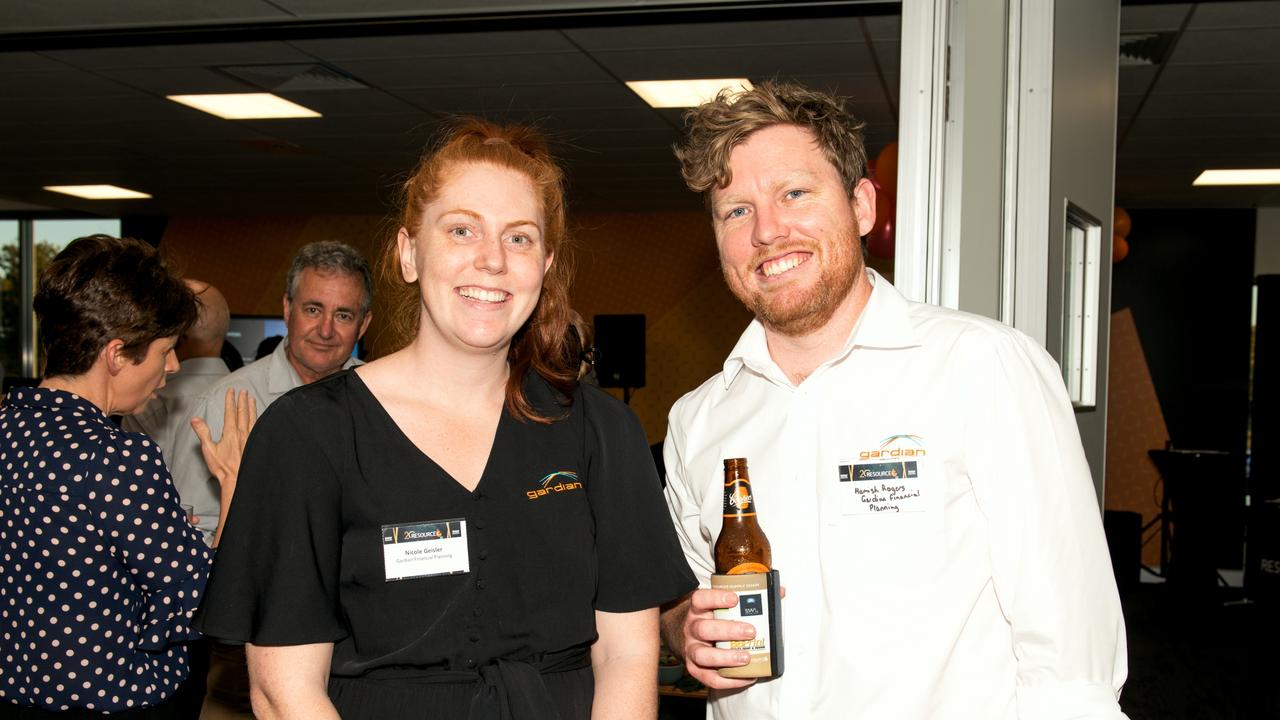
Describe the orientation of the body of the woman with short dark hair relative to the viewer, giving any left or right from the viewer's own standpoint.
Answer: facing away from the viewer and to the right of the viewer

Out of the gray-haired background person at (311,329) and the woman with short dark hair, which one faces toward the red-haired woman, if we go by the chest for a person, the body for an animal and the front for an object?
the gray-haired background person

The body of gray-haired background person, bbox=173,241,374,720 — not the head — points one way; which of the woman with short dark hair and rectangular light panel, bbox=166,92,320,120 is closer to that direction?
the woman with short dark hair

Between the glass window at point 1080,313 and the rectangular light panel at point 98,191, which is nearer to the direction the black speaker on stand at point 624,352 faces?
the glass window

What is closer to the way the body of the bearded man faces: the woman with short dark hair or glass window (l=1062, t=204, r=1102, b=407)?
the woman with short dark hair

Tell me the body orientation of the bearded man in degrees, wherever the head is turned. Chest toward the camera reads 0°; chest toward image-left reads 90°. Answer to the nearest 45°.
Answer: approximately 45°

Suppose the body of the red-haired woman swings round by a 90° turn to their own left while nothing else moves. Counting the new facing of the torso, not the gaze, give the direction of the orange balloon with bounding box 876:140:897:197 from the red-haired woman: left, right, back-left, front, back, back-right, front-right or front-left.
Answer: front-left

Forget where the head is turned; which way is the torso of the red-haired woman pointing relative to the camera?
toward the camera

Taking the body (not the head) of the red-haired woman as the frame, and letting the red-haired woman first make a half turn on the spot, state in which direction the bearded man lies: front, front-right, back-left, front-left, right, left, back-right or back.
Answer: right

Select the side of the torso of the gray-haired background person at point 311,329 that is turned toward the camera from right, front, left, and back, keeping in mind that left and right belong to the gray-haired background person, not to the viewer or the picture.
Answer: front

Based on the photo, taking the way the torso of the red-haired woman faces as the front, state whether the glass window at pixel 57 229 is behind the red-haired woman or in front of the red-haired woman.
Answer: behind

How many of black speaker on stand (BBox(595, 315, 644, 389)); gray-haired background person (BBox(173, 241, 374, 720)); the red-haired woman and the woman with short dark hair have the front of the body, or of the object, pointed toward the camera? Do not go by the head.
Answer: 3
